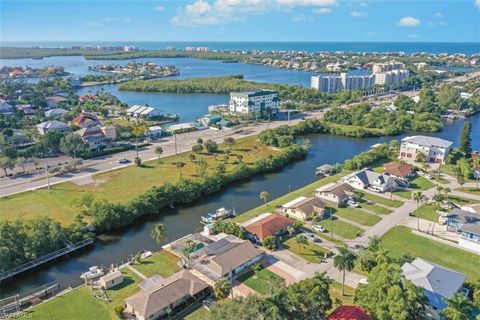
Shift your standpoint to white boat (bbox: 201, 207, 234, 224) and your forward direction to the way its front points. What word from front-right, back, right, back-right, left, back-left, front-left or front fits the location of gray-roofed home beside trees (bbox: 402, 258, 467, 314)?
right

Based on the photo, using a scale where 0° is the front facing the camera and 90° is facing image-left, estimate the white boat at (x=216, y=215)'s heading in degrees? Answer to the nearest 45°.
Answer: approximately 225°

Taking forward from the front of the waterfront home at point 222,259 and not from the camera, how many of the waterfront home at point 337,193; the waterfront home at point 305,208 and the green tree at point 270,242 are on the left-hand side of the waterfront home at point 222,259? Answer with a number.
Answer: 3

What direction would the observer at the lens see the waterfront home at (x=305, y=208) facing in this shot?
facing the viewer and to the right of the viewer

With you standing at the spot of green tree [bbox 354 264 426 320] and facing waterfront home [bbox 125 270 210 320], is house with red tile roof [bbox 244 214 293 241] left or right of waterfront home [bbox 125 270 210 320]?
right

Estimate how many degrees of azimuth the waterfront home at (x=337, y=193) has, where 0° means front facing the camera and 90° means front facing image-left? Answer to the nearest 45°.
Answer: approximately 315°

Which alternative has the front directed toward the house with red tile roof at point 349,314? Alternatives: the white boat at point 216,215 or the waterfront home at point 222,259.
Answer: the waterfront home

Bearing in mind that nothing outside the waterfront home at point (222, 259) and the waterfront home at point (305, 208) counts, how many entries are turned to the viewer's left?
0

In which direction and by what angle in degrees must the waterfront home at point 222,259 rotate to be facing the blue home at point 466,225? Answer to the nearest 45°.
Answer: approximately 45° to its left

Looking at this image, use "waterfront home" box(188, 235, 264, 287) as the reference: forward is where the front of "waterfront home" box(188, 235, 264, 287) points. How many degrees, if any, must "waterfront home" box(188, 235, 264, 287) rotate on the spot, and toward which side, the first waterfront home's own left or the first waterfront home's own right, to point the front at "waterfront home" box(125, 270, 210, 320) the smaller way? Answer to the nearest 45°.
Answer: approximately 90° to the first waterfront home's own right

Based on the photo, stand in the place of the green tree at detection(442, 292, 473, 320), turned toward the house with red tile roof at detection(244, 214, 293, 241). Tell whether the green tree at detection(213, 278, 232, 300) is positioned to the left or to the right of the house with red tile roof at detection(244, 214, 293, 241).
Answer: left

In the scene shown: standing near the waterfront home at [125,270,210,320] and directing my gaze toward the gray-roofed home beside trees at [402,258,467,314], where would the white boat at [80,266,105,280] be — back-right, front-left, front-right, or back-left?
back-left

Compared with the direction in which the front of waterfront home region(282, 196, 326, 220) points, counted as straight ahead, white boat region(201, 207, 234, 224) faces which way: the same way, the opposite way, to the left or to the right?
to the left
